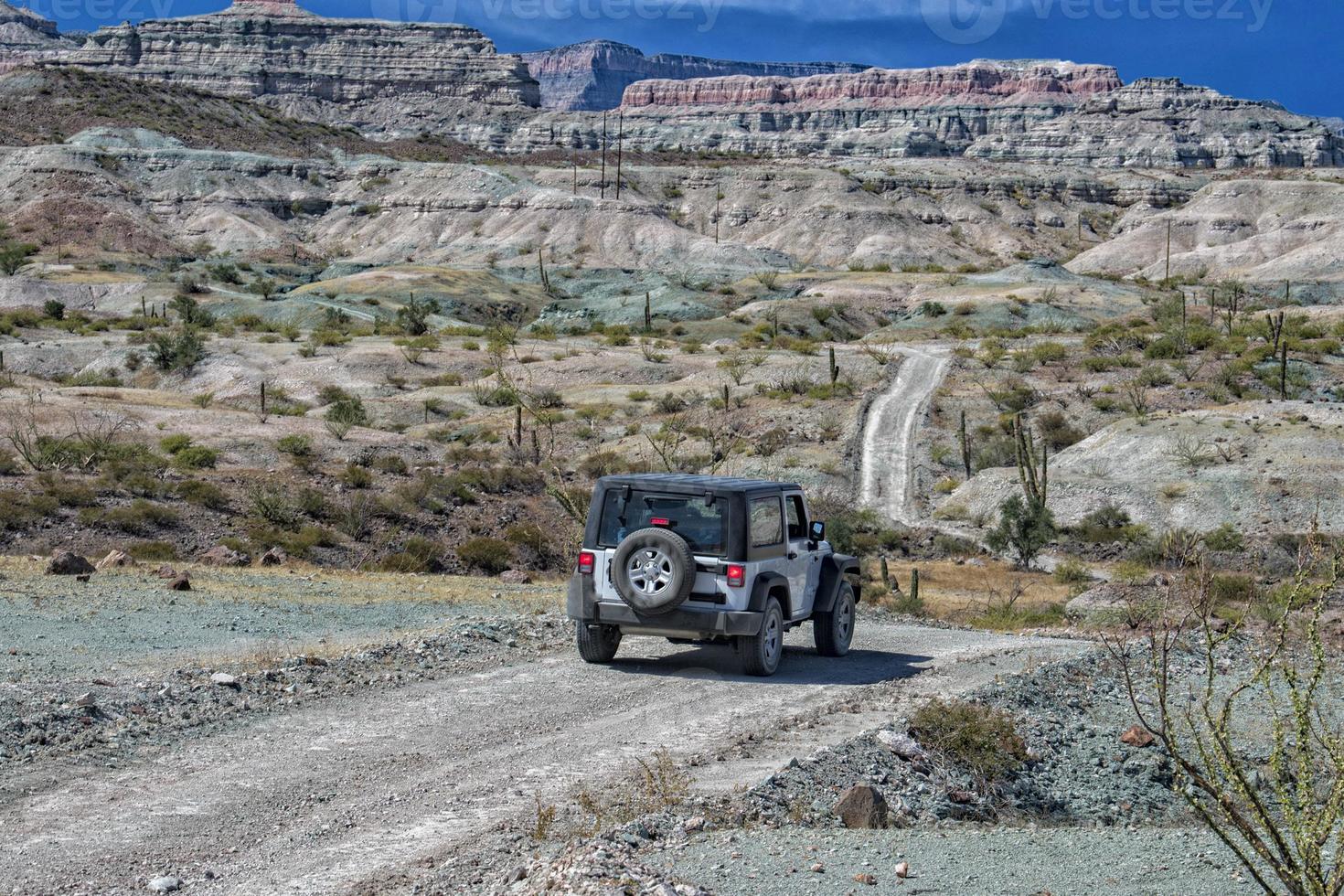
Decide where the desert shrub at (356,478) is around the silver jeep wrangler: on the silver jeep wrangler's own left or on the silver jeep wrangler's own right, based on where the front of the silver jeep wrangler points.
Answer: on the silver jeep wrangler's own left

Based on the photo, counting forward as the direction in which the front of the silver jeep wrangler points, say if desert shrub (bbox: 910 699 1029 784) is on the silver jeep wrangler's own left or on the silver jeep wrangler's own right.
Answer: on the silver jeep wrangler's own right

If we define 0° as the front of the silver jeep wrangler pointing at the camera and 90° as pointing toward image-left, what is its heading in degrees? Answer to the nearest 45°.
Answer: approximately 225°

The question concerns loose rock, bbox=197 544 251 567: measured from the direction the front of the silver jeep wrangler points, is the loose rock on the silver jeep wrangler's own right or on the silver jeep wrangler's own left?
on the silver jeep wrangler's own left

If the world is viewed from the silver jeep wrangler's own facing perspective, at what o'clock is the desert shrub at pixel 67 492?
The desert shrub is roughly at 9 o'clock from the silver jeep wrangler.

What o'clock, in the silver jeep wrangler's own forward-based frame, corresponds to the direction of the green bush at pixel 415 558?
The green bush is roughly at 10 o'clock from the silver jeep wrangler.

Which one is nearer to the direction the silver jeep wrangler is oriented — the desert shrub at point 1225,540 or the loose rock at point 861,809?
the desert shrub

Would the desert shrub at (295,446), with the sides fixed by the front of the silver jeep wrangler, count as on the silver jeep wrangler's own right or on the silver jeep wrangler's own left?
on the silver jeep wrangler's own left

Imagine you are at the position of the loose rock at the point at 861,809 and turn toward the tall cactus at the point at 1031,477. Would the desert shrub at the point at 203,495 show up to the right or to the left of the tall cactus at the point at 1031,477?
left

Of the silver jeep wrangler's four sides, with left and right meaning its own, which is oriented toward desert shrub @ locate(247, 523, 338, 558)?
left

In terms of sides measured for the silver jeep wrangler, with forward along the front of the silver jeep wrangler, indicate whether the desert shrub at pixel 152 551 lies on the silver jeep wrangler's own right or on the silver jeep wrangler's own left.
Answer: on the silver jeep wrangler's own left

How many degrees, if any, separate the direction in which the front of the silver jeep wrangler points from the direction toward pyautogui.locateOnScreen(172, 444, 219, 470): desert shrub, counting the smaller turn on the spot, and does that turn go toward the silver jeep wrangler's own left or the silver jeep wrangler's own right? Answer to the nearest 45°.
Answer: approximately 90° to the silver jeep wrangler's own left

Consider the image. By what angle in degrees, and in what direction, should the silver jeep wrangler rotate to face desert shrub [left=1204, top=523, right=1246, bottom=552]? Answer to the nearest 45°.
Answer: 0° — it already faces it

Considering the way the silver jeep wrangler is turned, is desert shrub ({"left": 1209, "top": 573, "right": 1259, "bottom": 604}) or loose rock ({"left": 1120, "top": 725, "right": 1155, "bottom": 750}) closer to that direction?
the desert shrub

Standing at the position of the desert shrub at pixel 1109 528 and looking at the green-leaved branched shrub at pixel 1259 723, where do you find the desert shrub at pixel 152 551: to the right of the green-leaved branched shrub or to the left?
right

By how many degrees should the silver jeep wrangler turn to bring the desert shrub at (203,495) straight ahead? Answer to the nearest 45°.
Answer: approximately 90° to its left

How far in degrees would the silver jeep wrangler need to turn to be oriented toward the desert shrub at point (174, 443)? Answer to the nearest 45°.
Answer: approximately 90° to its left
